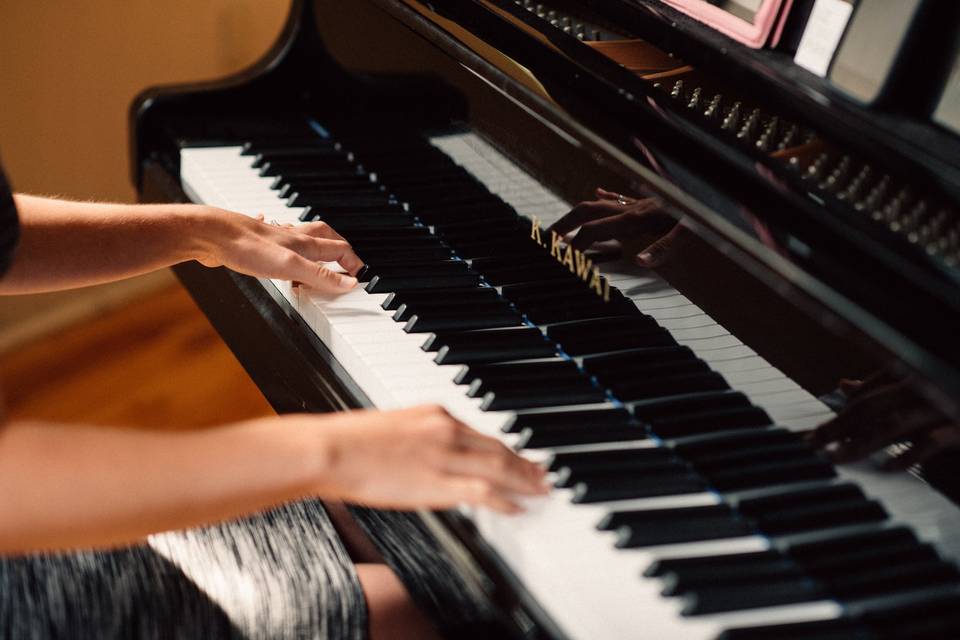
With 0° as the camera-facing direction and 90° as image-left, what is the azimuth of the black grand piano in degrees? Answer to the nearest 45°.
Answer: approximately 45°
